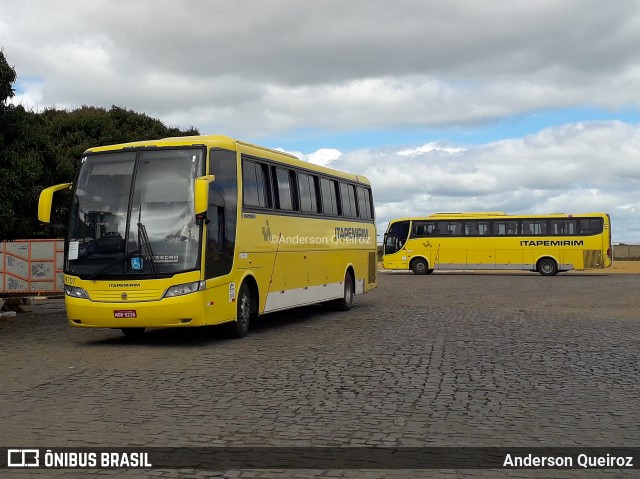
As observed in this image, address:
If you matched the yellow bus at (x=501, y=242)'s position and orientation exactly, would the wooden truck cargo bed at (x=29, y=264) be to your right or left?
on your left

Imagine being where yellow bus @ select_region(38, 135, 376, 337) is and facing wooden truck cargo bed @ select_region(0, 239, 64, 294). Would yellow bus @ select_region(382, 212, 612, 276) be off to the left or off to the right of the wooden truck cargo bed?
right

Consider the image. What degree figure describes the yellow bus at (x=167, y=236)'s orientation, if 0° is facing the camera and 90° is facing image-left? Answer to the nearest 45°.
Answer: approximately 45°

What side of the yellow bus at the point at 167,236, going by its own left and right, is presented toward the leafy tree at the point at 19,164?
right

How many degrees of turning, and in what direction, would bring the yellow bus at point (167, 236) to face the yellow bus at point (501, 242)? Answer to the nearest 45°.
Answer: approximately 180°

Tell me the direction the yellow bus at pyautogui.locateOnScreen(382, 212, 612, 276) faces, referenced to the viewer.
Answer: facing to the left of the viewer

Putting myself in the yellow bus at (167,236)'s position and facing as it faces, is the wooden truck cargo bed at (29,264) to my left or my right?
on my right

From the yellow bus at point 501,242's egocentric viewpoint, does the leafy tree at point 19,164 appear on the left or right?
on its left
